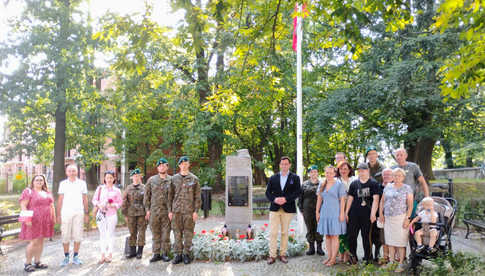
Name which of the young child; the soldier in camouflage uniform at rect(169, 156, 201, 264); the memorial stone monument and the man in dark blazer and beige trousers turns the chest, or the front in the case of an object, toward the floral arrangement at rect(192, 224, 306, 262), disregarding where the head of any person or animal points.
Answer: the memorial stone monument

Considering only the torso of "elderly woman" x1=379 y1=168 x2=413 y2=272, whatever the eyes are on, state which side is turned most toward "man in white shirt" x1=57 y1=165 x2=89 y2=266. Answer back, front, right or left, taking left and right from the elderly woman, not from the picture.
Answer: right

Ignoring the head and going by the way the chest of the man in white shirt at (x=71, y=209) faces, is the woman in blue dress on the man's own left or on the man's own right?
on the man's own left

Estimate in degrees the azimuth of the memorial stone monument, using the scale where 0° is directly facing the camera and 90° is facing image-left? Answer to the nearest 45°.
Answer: approximately 0°

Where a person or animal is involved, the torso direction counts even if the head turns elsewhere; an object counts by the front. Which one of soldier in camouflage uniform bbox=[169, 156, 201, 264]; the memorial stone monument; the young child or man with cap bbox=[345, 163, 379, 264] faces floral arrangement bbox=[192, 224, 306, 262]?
the memorial stone monument

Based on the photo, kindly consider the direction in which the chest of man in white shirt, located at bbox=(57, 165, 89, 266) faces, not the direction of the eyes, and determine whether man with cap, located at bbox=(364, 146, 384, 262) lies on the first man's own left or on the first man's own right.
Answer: on the first man's own left

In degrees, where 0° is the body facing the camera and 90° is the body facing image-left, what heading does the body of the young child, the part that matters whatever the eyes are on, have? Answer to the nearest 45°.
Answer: approximately 0°

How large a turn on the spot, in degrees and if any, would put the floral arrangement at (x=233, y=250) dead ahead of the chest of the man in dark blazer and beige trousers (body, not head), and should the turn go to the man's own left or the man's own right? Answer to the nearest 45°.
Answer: approximately 90° to the man's own right

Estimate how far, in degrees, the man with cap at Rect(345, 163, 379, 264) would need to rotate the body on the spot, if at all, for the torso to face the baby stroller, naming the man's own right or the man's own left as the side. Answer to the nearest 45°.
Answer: approximately 90° to the man's own left

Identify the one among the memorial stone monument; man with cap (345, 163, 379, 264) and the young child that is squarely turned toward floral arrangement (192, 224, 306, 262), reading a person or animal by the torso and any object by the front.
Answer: the memorial stone monument
